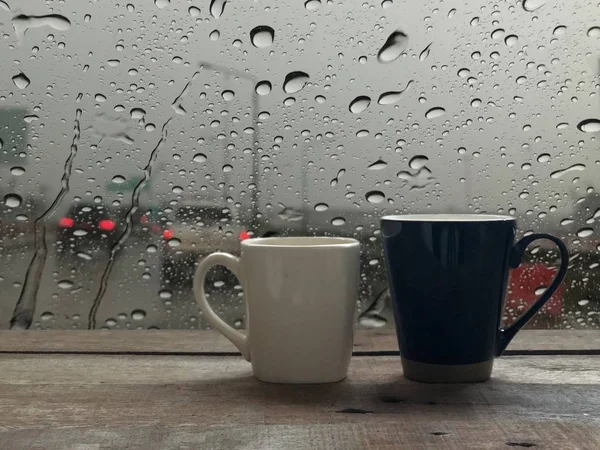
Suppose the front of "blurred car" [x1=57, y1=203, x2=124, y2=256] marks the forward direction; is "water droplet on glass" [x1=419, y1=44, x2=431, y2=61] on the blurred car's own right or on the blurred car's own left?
on the blurred car's own right

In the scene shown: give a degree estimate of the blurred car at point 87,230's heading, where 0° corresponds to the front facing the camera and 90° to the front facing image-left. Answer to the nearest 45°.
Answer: approximately 180°

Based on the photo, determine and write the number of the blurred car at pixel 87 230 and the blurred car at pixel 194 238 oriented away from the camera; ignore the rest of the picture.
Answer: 2

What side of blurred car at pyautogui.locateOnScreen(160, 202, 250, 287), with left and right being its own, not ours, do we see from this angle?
back

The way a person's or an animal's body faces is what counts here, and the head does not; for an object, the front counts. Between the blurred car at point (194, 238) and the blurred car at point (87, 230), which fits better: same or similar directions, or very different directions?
same or similar directions

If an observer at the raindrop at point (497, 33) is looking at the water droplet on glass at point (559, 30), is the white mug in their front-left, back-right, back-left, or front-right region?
back-right
